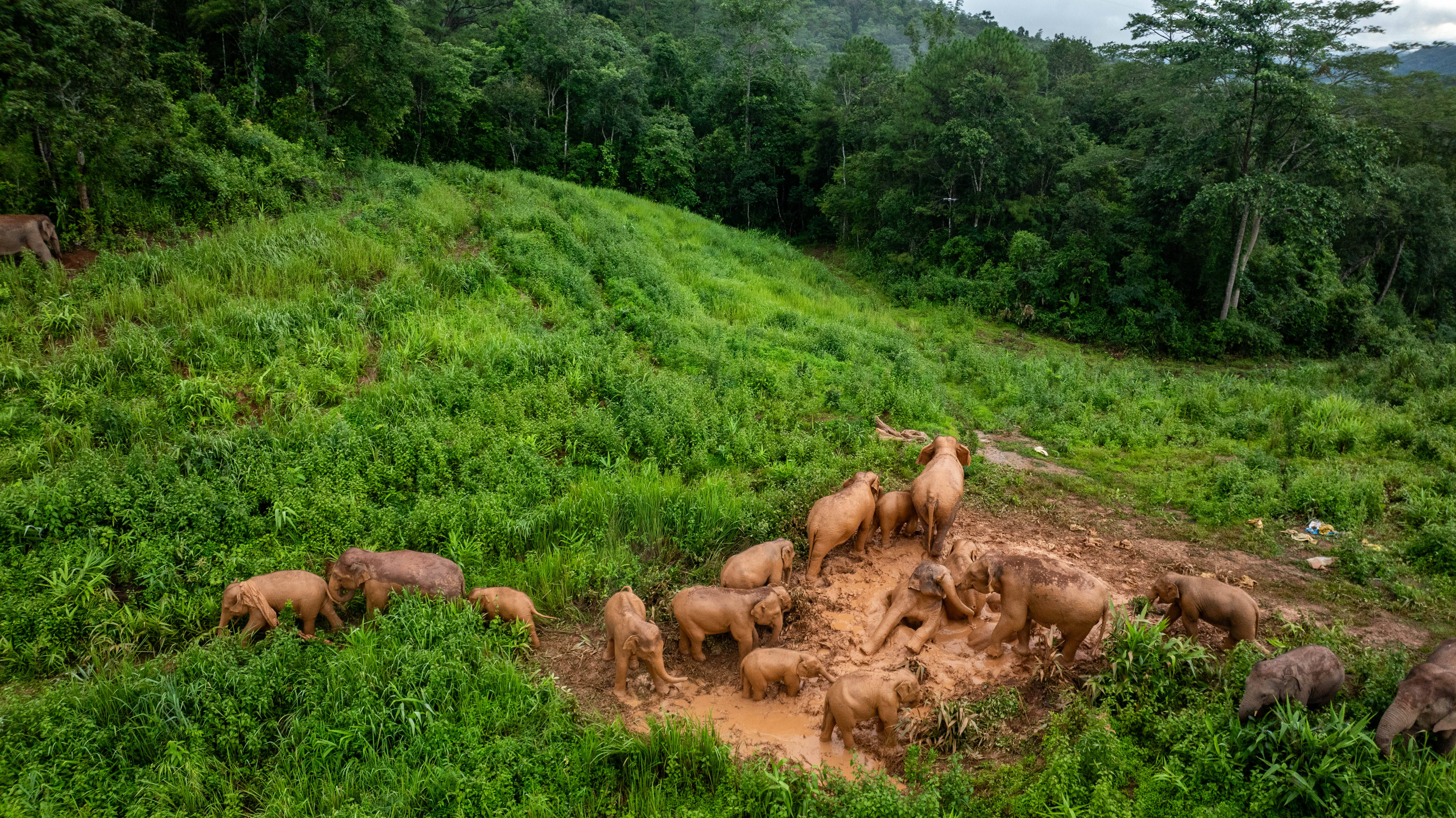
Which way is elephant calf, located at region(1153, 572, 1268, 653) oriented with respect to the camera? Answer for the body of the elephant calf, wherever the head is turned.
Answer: to the viewer's left

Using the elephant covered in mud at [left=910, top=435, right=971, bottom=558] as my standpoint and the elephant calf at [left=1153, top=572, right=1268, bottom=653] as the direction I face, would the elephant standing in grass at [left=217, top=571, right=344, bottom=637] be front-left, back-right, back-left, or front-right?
back-right

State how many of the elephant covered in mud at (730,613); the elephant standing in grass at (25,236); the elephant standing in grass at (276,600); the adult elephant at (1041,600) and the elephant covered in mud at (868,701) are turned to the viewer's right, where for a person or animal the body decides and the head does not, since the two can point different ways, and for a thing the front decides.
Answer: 3

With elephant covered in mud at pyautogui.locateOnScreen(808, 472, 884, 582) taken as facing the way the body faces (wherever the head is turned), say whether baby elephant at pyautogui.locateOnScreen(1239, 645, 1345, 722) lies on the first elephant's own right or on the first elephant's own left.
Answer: on the first elephant's own right

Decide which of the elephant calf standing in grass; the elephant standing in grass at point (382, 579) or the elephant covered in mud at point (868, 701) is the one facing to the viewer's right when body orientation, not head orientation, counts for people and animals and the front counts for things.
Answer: the elephant covered in mud

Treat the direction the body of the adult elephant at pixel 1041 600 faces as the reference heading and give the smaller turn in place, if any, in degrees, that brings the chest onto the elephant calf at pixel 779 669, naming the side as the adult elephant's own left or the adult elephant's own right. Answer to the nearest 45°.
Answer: approximately 45° to the adult elephant's own left

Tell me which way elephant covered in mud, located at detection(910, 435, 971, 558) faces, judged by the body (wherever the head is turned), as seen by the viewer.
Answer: away from the camera

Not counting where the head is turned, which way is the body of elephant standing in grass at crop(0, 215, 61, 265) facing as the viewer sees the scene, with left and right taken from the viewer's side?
facing to the right of the viewer

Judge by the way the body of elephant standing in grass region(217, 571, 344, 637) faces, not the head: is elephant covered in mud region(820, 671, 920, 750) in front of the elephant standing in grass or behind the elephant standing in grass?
behind

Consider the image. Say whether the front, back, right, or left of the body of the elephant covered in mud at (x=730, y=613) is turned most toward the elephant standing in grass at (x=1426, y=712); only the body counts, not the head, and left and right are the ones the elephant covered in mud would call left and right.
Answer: front

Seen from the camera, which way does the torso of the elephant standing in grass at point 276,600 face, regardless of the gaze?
to the viewer's left
